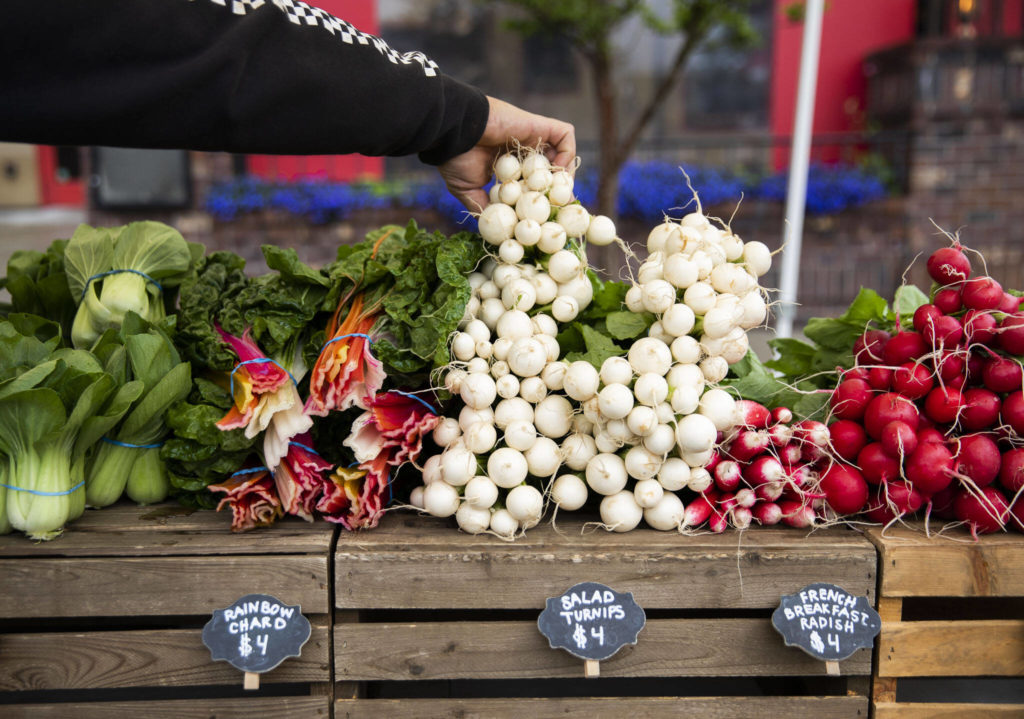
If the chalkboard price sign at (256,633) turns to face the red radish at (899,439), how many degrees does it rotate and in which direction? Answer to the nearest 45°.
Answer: approximately 90° to its left

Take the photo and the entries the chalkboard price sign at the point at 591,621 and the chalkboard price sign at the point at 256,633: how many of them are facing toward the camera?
2

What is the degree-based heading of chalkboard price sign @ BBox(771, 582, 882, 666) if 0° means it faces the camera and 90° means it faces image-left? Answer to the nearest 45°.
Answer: approximately 0°

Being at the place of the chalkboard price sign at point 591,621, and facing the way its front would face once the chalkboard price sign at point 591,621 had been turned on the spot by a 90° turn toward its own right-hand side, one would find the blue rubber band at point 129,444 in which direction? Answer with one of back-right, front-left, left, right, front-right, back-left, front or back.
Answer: front

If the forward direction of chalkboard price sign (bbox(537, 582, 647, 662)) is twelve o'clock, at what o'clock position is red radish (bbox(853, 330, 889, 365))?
The red radish is roughly at 8 o'clock from the chalkboard price sign.

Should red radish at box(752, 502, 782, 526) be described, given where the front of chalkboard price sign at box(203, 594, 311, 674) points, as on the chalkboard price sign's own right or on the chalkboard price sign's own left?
on the chalkboard price sign's own left

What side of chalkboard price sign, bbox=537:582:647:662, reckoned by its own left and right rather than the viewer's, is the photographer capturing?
front

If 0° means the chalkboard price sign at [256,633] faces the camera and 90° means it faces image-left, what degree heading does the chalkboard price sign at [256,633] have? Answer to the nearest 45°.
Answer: approximately 0°

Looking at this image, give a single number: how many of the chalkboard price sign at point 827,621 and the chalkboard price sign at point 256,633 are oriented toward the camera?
2
